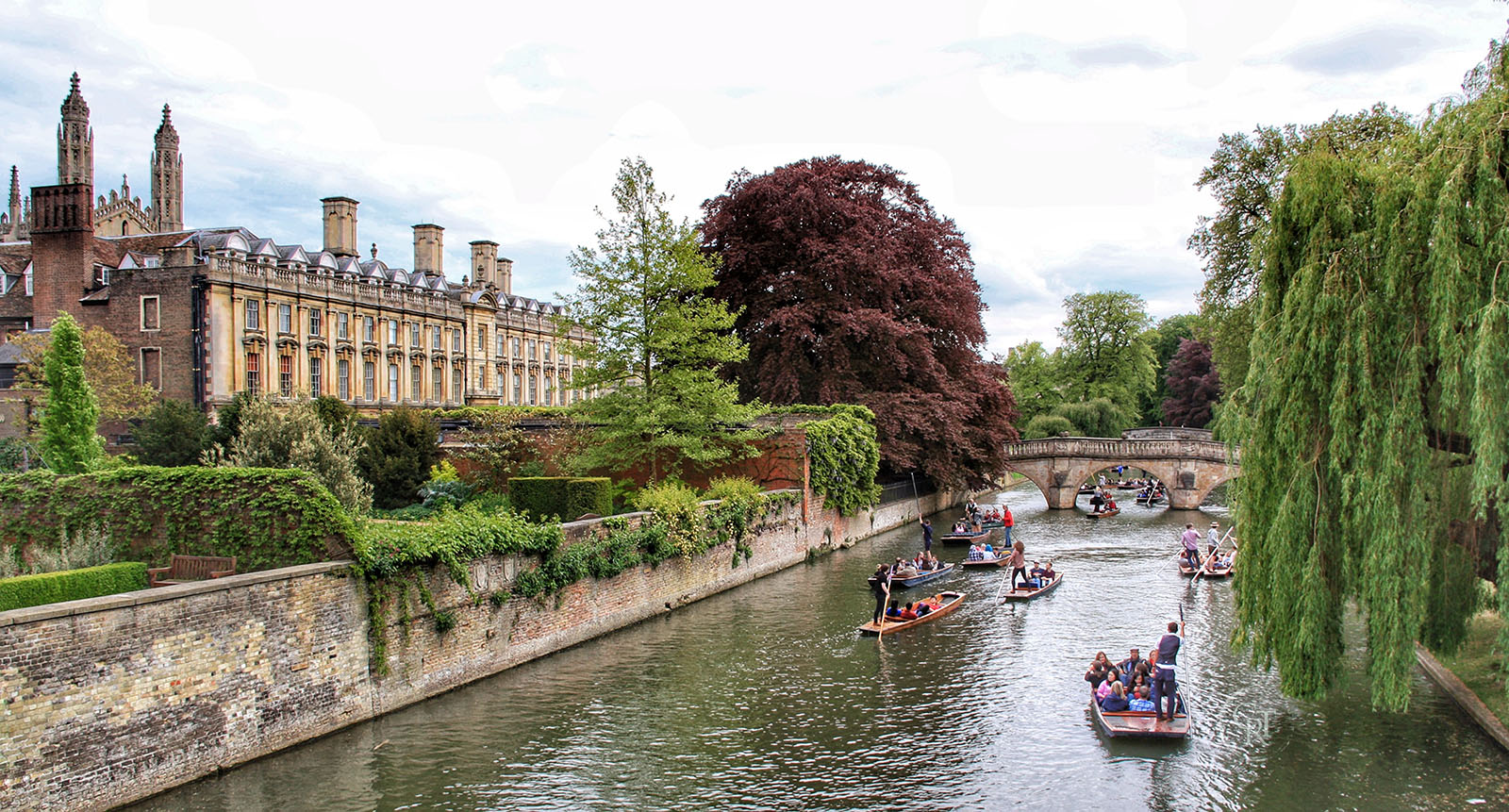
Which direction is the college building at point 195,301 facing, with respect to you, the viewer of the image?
facing the viewer and to the right of the viewer

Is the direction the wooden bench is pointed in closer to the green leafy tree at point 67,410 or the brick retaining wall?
the brick retaining wall

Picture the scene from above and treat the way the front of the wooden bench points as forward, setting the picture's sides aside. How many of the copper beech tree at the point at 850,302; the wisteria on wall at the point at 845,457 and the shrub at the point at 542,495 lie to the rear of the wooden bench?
3

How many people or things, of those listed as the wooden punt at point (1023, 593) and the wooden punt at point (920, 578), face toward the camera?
0

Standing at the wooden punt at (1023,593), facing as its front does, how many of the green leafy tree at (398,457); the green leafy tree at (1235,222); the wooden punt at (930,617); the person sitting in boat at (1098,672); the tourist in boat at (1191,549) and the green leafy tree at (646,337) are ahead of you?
2

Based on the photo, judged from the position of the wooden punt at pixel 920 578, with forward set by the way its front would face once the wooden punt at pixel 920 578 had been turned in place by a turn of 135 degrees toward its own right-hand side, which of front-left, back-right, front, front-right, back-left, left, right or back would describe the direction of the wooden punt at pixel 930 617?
front

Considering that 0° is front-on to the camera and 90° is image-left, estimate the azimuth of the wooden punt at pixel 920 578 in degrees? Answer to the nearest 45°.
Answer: approximately 225°

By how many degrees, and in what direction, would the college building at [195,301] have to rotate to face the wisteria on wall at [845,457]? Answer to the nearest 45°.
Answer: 0° — it already faces it

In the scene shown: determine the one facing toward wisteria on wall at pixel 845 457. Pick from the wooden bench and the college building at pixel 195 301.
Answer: the college building

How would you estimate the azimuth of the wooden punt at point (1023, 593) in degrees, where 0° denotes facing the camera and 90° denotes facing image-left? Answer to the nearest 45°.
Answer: approximately 225°

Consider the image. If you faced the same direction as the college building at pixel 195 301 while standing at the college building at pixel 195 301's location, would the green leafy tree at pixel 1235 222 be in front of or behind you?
in front

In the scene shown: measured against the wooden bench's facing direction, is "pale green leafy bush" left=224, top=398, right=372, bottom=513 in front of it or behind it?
behind

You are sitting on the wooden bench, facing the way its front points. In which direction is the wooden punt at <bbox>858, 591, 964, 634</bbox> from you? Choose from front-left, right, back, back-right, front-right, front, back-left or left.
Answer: back-left

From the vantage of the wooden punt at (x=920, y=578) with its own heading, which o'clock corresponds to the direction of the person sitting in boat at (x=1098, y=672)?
The person sitting in boat is roughly at 10 o'clock from the wooden punt.

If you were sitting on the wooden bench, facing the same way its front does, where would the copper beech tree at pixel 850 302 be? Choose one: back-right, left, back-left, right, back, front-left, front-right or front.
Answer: back

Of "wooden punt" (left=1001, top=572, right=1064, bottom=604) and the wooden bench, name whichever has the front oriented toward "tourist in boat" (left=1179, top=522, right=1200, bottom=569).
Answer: the wooden punt

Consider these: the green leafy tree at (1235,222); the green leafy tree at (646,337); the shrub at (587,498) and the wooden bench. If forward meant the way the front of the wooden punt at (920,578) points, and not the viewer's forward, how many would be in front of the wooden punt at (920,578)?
1
